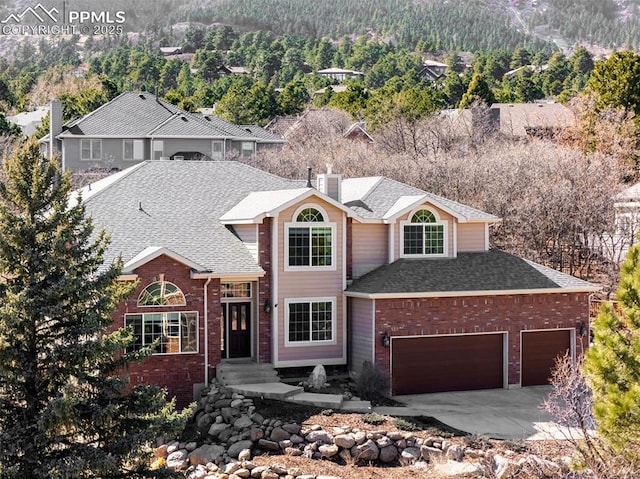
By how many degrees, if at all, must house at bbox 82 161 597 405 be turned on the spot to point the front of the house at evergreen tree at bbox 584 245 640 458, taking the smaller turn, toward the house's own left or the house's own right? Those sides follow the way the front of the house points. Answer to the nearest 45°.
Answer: approximately 45° to the house's own left

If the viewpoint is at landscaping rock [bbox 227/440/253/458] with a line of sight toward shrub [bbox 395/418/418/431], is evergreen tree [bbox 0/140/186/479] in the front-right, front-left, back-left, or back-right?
back-right

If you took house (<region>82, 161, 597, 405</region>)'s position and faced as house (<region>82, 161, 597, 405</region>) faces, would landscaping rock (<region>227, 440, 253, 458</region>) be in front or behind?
in front

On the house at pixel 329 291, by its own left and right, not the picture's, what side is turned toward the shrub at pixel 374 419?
front

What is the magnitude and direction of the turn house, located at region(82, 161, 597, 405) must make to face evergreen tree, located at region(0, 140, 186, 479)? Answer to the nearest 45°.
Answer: approximately 45° to its right

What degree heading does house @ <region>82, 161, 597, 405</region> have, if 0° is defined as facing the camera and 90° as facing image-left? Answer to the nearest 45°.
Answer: approximately 0°

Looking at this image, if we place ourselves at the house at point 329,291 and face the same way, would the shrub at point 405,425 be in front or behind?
in front
